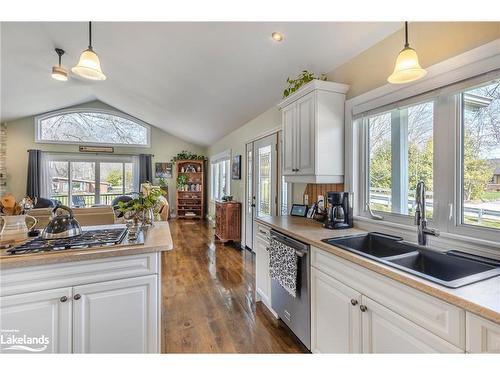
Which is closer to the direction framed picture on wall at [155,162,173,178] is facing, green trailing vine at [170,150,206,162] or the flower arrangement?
the flower arrangement

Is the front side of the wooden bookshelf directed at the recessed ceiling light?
yes

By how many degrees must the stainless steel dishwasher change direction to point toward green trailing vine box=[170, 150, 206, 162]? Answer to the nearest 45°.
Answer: approximately 90° to its right

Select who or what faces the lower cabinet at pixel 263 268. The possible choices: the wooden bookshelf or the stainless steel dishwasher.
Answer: the wooden bookshelf

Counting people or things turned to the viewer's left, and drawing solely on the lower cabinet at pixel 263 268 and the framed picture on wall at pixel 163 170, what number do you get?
1

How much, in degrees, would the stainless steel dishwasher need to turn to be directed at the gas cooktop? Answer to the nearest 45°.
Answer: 0° — it already faces it

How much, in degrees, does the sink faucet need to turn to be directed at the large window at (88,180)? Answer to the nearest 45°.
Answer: approximately 45° to its right

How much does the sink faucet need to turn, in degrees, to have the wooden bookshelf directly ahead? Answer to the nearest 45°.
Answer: approximately 90° to its right
